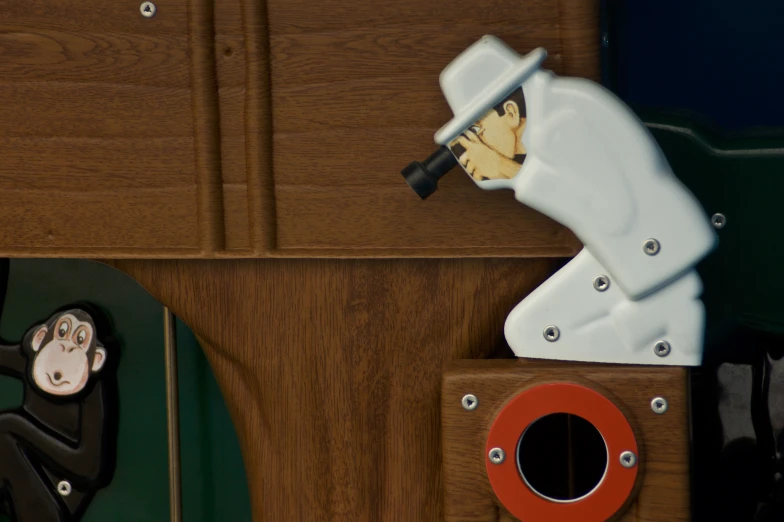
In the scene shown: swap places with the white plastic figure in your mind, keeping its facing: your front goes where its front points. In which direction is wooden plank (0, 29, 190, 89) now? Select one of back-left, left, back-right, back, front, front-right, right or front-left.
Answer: front

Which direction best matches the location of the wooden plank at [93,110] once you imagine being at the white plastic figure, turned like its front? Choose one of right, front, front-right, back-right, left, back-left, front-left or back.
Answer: front

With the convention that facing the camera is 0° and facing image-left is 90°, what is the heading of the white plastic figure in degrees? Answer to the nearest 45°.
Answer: approximately 90°

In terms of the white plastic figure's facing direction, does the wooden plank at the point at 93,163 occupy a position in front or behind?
in front

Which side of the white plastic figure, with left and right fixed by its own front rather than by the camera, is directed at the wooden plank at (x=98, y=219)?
front
